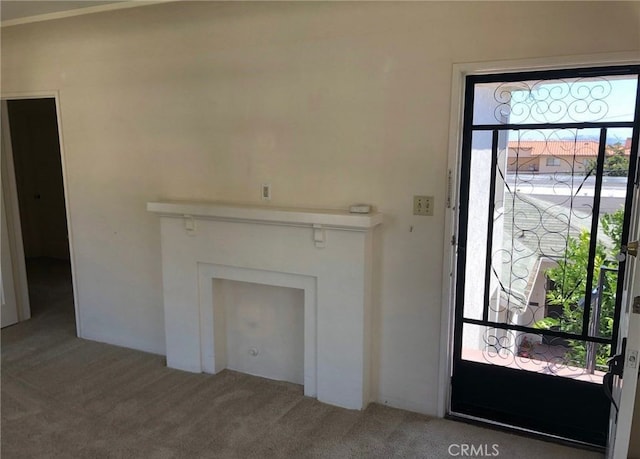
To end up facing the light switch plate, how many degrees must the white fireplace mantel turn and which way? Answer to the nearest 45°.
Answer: approximately 135° to its left

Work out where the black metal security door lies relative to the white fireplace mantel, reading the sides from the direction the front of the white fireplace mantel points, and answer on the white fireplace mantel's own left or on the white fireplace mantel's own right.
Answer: on the white fireplace mantel's own left

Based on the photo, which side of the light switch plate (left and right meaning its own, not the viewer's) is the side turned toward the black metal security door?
left

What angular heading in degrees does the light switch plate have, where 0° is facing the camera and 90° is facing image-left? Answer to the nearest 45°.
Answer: approximately 0°

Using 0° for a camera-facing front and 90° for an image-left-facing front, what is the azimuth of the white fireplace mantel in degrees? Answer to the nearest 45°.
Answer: approximately 45°

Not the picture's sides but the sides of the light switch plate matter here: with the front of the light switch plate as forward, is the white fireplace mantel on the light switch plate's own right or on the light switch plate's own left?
on the light switch plate's own right
